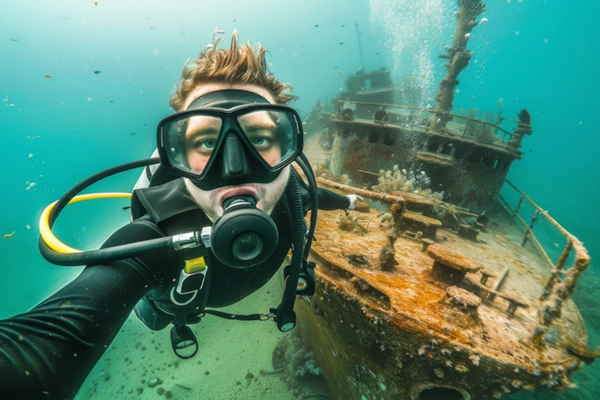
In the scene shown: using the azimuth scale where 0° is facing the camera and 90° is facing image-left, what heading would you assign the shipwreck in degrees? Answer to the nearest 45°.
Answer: approximately 315°

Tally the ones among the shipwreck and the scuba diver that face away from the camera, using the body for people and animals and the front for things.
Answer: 0

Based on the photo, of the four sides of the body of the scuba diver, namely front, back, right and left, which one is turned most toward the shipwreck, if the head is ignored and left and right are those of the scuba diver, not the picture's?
back
